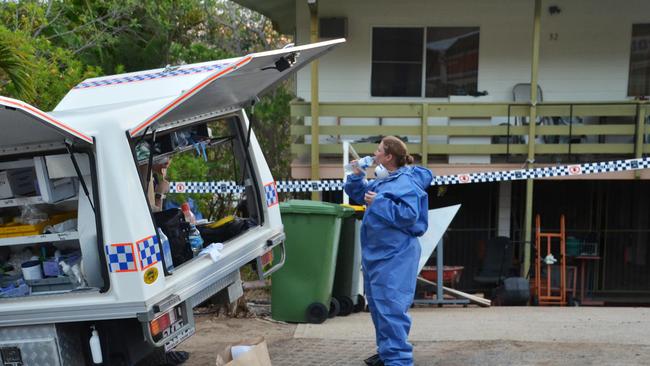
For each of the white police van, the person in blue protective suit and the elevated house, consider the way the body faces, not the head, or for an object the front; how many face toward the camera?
1

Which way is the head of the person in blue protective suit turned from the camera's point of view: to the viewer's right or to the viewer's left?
to the viewer's left

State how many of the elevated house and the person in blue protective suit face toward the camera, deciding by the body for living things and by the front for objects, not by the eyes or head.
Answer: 1

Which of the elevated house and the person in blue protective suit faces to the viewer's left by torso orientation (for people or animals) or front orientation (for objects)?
the person in blue protective suit

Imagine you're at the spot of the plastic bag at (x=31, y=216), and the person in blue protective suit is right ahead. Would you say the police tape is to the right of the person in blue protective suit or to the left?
left

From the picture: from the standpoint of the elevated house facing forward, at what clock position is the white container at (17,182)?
The white container is roughly at 1 o'clock from the elevated house.

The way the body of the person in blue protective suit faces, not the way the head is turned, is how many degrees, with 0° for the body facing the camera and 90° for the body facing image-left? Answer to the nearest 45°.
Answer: approximately 90°

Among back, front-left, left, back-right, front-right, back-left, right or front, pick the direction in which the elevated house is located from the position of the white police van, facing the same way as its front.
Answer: right

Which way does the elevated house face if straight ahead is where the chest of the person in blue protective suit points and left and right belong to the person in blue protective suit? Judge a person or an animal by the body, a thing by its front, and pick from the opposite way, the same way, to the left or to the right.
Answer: to the left

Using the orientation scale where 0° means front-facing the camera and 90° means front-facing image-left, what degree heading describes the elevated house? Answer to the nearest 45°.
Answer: approximately 0°

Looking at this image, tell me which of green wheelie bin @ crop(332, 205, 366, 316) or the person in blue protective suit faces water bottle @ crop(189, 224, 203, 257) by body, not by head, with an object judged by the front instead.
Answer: the person in blue protective suit

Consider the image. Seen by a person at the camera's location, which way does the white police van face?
facing away from the viewer and to the left of the viewer
